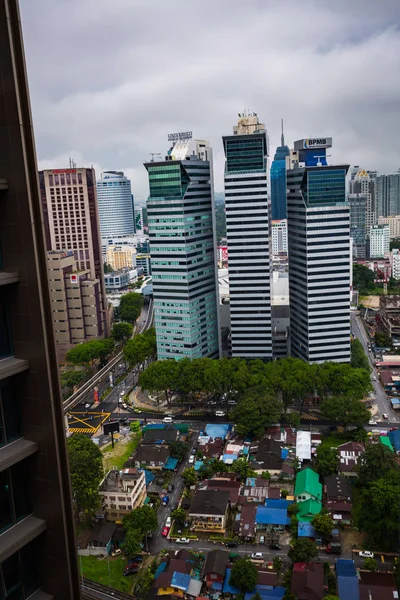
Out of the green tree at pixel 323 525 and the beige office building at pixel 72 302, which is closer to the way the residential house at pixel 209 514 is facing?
the green tree

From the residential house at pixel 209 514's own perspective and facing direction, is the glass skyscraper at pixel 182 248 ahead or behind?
behind

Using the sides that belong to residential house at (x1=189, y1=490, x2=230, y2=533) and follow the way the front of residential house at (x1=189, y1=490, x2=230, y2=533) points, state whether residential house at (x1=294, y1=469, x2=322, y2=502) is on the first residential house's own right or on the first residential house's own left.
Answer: on the first residential house's own left

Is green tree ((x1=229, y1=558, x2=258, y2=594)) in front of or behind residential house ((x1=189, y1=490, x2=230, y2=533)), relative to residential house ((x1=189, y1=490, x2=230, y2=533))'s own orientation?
in front

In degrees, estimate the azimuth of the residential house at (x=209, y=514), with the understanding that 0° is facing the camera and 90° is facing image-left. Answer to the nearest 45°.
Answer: approximately 0°

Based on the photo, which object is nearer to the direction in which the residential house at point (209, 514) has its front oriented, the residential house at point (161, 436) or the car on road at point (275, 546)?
the car on road

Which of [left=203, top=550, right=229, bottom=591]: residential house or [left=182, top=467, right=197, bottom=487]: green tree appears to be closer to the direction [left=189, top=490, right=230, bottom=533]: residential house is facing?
the residential house

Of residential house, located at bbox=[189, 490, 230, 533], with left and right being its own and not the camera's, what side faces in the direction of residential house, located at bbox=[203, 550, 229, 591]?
front

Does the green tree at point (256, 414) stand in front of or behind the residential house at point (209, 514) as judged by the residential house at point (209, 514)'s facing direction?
behind
